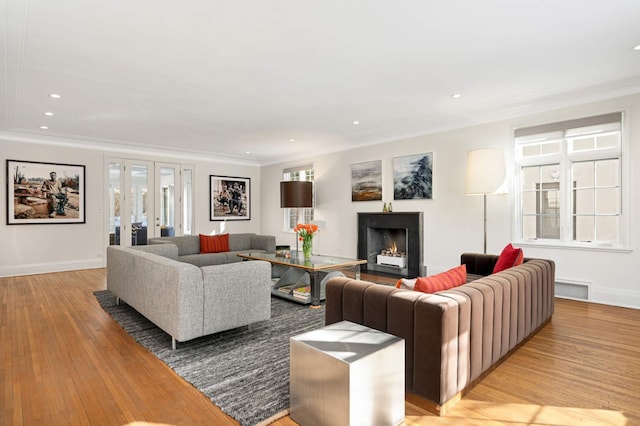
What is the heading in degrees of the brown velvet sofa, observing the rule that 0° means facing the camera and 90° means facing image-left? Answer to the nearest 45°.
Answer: approximately 135°

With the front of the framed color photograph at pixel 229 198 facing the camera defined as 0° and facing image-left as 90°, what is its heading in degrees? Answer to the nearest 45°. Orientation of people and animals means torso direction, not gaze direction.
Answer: approximately 315°

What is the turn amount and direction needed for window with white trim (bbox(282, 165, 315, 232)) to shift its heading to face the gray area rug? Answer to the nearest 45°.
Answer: approximately 45° to its left

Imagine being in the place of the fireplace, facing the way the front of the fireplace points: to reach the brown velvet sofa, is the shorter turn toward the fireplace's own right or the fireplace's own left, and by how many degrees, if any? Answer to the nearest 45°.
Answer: approximately 45° to the fireplace's own left

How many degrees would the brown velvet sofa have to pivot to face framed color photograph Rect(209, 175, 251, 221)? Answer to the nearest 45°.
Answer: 0° — it already faces it

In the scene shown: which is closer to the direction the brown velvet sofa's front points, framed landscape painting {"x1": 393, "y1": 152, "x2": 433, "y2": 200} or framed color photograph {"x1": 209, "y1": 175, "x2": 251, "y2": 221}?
the framed color photograph

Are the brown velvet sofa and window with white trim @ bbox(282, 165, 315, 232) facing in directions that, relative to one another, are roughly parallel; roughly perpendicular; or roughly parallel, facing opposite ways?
roughly perpendicular

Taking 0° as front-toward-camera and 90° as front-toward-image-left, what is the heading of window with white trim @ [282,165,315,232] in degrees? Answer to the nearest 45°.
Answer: approximately 45°

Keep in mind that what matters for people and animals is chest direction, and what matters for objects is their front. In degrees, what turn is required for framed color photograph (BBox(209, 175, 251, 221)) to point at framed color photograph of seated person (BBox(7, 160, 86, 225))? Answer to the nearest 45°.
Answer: approximately 90° to its right
